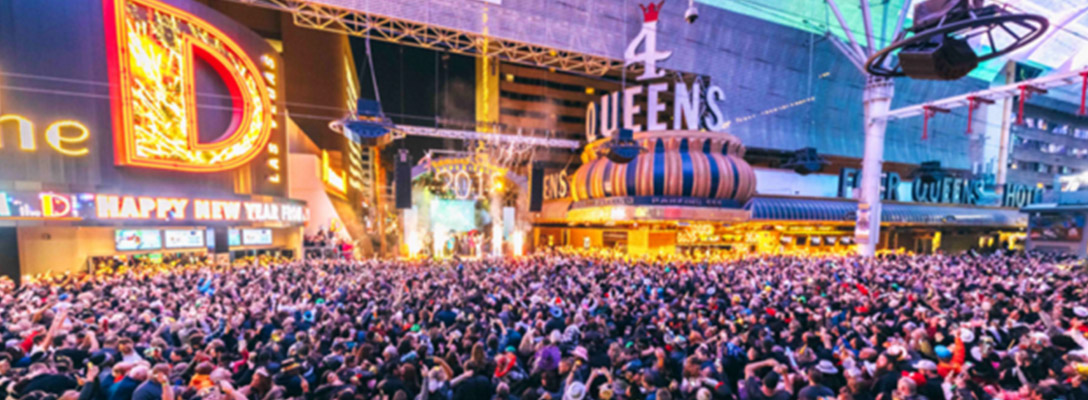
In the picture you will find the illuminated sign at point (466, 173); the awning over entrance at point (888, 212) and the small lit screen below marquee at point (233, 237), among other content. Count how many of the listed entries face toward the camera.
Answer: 3

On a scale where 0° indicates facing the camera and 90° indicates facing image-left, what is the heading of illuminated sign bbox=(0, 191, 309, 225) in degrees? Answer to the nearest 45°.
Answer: approximately 315°

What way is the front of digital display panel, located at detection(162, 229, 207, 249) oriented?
toward the camera

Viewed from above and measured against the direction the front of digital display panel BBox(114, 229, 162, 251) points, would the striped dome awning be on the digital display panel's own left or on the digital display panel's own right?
on the digital display panel's own left

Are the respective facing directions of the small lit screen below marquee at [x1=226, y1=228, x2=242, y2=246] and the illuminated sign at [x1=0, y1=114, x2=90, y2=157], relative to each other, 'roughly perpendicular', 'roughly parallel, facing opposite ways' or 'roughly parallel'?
roughly parallel

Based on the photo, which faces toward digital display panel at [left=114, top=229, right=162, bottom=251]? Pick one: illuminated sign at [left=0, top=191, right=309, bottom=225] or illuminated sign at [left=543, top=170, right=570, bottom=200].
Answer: illuminated sign at [left=543, top=170, right=570, bottom=200]

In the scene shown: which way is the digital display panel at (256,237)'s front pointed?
toward the camera

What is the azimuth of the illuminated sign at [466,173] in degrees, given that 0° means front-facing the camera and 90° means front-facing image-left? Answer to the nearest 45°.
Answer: approximately 0°

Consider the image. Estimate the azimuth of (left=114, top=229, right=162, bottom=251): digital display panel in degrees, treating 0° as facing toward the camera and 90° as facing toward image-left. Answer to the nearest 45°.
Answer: approximately 0°

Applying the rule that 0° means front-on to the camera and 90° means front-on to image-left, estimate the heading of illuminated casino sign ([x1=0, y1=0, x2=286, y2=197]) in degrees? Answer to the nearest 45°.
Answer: approximately 315°

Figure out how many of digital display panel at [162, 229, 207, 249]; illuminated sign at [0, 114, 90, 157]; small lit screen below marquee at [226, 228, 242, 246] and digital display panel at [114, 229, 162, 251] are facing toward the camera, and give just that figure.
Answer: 4

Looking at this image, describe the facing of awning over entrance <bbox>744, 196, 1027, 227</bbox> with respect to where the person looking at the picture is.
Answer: facing the viewer

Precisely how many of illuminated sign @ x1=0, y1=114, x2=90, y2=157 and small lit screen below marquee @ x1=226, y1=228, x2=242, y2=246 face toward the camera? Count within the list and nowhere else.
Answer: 2

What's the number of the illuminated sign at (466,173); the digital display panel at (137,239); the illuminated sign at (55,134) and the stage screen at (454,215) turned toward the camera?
4

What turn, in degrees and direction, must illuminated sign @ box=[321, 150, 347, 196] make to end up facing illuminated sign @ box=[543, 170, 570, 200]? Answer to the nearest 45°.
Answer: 0° — it already faces it

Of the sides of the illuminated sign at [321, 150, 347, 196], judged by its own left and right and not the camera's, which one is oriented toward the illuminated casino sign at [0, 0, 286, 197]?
right

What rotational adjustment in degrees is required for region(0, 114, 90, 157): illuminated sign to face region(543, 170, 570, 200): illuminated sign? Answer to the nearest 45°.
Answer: approximately 90° to its left

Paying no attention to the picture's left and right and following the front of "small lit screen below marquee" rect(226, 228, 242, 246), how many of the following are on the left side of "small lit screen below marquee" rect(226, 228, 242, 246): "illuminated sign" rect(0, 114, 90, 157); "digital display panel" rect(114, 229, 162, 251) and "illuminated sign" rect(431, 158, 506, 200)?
1
